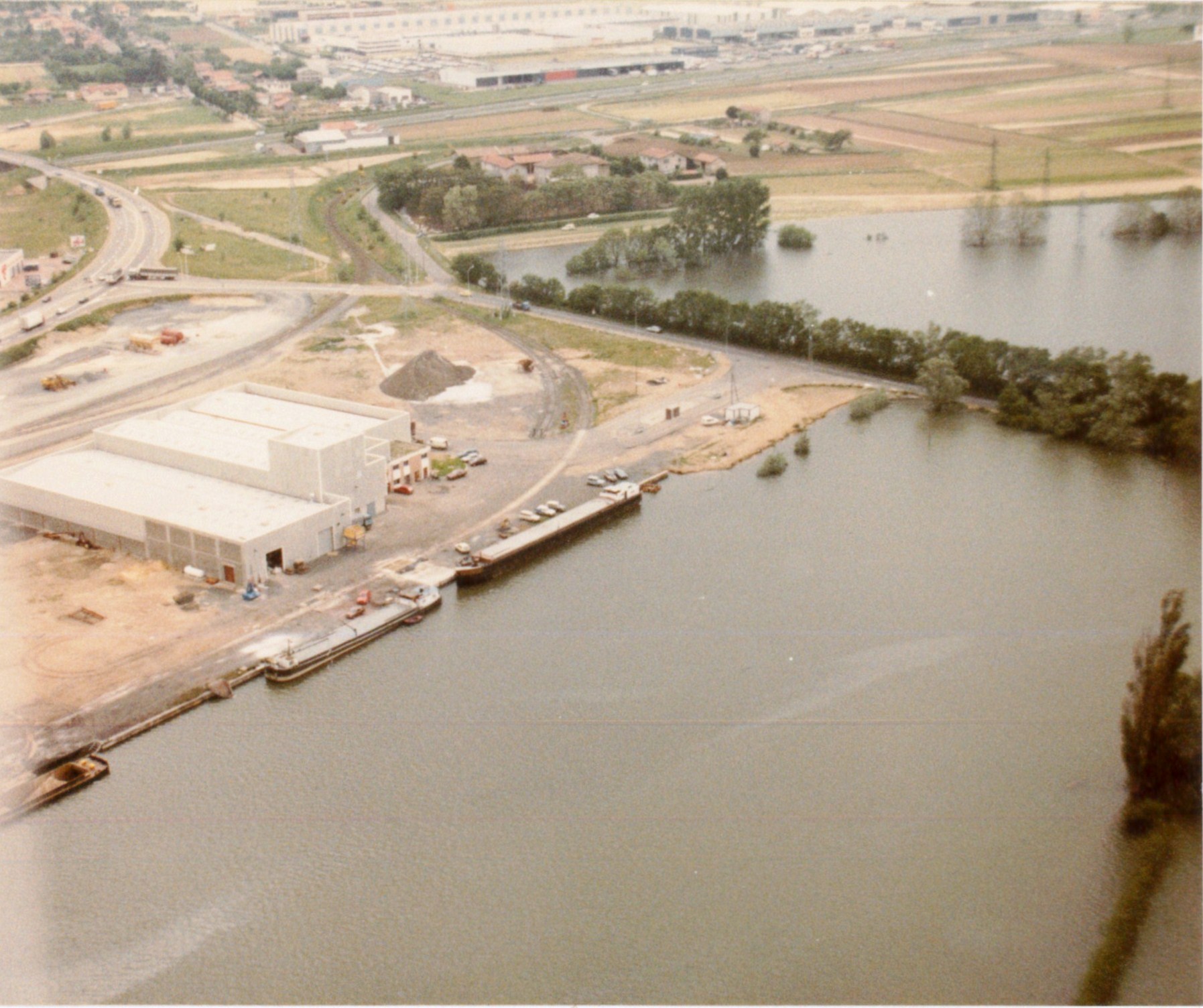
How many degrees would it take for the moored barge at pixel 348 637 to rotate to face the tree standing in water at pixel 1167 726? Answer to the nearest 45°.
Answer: approximately 90° to its left

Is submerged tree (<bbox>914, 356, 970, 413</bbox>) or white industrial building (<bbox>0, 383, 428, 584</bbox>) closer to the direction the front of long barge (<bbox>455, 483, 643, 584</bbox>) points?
the white industrial building

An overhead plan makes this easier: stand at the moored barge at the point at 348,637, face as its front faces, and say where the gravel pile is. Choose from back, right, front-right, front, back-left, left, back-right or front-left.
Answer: back-right

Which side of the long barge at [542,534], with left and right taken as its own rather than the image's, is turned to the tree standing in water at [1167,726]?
left

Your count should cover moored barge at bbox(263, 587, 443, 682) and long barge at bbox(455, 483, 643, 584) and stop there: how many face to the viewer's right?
0

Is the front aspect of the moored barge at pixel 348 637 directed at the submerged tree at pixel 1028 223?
no

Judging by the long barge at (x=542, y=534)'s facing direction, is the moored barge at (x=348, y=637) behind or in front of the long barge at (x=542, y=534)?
in front

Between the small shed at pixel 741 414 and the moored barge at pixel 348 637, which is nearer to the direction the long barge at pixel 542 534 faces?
the moored barge

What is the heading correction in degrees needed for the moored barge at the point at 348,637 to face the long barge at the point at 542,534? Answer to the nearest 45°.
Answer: approximately 180°

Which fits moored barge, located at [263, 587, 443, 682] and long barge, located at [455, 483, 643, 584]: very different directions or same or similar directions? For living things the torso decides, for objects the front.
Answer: same or similar directions

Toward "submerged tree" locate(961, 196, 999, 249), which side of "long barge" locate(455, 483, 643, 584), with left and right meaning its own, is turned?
back

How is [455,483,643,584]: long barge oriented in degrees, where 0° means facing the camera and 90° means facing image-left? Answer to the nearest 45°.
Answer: approximately 45°

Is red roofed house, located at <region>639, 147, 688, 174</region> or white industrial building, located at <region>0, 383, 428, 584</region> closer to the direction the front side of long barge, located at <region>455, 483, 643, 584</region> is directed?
the white industrial building

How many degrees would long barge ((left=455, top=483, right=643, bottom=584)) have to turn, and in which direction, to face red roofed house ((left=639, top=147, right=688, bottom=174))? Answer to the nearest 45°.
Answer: approximately 135° to its right

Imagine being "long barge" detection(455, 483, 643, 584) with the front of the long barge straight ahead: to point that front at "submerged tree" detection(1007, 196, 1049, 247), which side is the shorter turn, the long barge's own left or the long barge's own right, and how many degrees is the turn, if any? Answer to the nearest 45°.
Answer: approximately 180°

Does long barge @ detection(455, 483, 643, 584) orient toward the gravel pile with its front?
no

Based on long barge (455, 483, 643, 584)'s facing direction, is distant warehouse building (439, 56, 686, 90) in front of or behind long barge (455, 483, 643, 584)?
behind

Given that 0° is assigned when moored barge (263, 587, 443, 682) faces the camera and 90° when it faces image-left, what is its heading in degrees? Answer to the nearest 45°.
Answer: approximately 45°

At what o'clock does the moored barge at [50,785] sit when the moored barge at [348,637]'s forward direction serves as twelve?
the moored barge at [50,785] is roughly at 12 o'clock from the moored barge at [348,637].

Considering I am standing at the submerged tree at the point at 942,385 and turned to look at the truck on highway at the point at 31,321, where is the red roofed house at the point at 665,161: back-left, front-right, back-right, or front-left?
front-right
